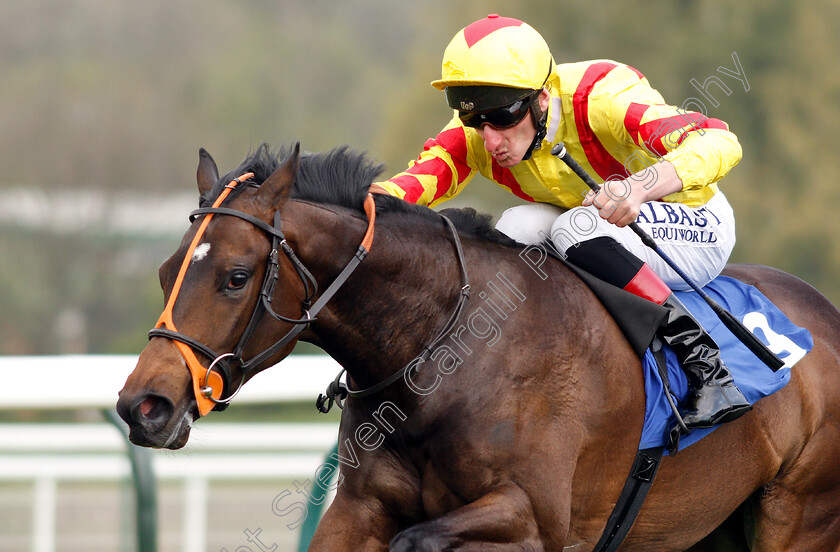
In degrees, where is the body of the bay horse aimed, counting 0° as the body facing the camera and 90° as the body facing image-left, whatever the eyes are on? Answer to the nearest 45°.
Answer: approximately 45°

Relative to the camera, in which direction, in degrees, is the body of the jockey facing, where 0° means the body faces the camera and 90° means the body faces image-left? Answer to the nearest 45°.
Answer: approximately 45°

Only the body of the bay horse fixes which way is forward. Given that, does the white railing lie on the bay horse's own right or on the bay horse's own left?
on the bay horse's own right

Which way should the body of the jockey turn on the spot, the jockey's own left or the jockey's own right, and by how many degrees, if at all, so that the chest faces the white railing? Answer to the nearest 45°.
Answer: approximately 90° to the jockey's own right
